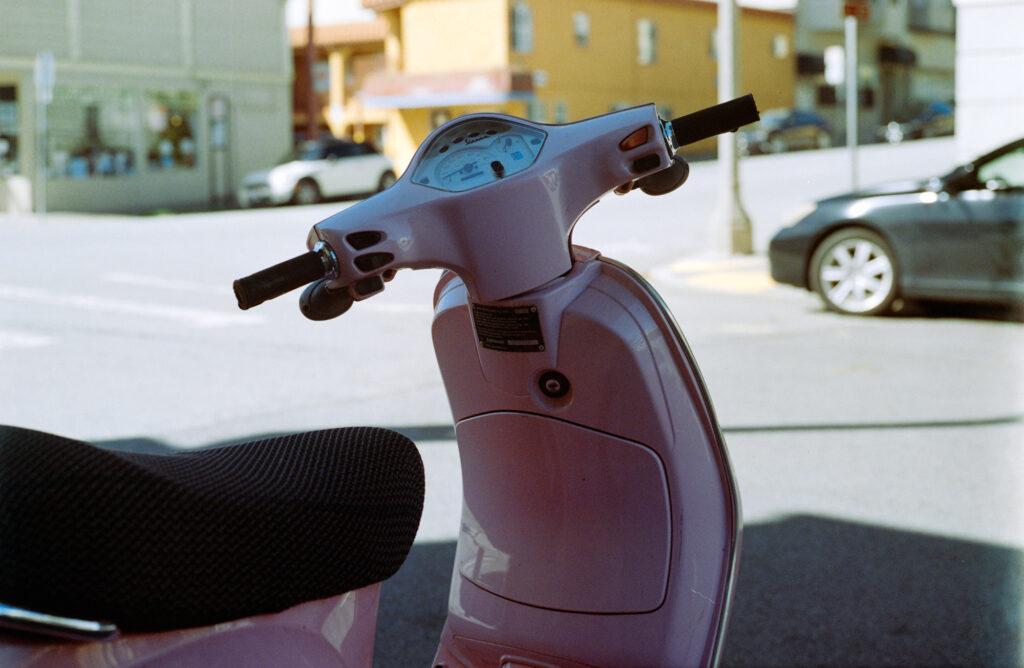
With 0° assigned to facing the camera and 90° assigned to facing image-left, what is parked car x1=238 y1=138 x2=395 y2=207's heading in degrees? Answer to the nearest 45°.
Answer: approximately 45°

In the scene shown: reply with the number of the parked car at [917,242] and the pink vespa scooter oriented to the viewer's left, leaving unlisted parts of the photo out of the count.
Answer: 1

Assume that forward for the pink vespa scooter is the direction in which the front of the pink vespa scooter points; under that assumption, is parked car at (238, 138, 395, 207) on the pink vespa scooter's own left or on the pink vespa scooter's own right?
on the pink vespa scooter's own left

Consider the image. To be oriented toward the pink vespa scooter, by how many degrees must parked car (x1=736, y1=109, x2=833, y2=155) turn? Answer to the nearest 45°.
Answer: approximately 45° to its left

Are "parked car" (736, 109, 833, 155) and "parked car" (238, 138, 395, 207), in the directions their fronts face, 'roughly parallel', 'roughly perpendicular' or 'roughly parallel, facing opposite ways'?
roughly parallel

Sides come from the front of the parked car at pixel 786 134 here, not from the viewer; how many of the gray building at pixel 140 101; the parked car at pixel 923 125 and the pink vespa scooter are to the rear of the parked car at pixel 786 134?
1

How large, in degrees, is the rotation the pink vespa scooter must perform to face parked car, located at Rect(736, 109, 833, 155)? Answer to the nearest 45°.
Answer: approximately 45° to its left

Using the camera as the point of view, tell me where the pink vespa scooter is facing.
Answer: facing away from the viewer and to the right of the viewer

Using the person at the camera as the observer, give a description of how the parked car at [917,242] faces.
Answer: facing to the left of the viewer

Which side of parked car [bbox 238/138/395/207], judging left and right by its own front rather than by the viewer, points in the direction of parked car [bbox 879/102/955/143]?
back
